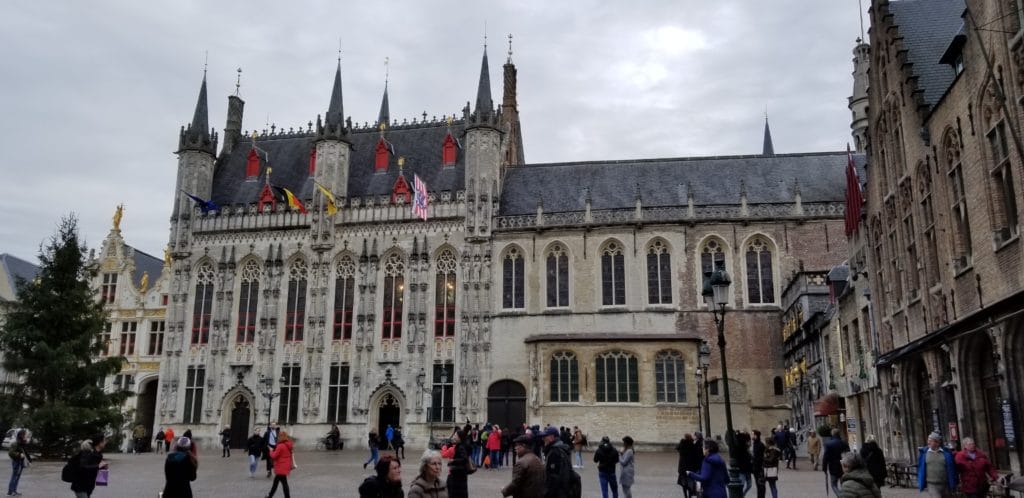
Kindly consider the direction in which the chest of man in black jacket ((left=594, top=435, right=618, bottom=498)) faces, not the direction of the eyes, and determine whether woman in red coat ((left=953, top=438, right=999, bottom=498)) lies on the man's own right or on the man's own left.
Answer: on the man's own right

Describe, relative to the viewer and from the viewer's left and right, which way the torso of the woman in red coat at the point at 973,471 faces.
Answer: facing the viewer

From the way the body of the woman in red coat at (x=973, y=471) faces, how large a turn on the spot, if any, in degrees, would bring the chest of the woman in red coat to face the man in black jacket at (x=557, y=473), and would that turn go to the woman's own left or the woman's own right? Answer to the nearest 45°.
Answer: approximately 45° to the woman's own right

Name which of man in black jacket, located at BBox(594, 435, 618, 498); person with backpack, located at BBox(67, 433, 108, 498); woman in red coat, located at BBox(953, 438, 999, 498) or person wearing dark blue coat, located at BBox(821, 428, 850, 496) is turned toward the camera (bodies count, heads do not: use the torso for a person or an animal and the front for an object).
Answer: the woman in red coat

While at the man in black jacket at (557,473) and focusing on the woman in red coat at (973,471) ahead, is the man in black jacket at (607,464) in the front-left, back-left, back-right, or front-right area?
front-left

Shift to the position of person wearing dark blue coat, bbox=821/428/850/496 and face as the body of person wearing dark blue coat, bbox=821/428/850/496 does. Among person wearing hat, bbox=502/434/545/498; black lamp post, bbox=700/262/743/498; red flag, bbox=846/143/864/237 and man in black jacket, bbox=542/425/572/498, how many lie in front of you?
1

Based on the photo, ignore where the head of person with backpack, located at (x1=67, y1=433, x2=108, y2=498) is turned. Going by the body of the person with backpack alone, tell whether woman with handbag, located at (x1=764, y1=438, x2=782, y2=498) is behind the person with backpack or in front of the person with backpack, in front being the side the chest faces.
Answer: in front

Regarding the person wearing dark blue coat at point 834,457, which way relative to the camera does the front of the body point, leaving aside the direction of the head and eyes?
away from the camera

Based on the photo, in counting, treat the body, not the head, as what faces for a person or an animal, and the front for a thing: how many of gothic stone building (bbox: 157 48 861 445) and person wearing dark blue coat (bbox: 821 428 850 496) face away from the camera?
1

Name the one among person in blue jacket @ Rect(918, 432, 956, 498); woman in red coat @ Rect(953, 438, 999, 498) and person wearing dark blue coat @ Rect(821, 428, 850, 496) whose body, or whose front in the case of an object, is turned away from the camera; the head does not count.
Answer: the person wearing dark blue coat

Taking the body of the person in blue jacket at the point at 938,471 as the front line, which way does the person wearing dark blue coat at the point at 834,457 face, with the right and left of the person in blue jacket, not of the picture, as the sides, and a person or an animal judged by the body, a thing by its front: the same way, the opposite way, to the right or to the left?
the opposite way

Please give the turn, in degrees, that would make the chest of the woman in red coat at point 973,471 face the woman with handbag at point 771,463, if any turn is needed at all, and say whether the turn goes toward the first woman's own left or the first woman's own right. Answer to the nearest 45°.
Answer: approximately 135° to the first woman's own right

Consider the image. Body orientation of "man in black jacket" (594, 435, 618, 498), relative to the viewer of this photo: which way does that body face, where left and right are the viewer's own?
facing away from the viewer

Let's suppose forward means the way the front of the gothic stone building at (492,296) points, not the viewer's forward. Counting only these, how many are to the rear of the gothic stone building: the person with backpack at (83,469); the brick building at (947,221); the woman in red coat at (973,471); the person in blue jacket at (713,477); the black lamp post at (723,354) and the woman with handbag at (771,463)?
0

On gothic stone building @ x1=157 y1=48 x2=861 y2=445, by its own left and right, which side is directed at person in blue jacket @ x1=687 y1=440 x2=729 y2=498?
front

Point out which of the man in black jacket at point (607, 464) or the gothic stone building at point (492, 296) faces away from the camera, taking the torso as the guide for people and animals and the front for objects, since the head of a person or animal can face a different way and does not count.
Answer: the man in black jacket

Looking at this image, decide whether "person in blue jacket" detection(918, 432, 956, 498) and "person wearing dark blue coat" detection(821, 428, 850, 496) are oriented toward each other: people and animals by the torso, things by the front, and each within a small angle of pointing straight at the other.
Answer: no

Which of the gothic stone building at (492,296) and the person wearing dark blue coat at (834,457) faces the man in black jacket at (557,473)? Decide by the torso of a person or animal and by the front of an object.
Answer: the gothic stone building

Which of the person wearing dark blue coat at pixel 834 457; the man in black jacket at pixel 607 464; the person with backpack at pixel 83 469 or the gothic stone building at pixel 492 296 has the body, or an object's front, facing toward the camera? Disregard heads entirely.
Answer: the gothic stone building

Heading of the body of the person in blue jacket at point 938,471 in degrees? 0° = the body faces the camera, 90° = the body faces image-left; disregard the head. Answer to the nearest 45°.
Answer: approximately 0°

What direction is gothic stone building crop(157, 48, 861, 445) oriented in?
toward the camera

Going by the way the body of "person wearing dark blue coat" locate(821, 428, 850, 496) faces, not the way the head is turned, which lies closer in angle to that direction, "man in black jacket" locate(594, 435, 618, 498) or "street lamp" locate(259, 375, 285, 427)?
the street lamp

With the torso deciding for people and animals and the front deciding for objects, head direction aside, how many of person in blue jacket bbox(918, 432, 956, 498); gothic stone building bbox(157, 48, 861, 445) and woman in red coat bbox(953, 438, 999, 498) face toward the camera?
3

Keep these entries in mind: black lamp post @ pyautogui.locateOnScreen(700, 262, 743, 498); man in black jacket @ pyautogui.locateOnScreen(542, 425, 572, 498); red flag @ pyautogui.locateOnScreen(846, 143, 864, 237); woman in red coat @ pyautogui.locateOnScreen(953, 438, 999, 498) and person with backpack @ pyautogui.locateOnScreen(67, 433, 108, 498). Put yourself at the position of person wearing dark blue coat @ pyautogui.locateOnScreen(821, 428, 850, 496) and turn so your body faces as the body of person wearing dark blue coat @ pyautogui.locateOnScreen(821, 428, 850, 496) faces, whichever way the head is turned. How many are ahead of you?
1
